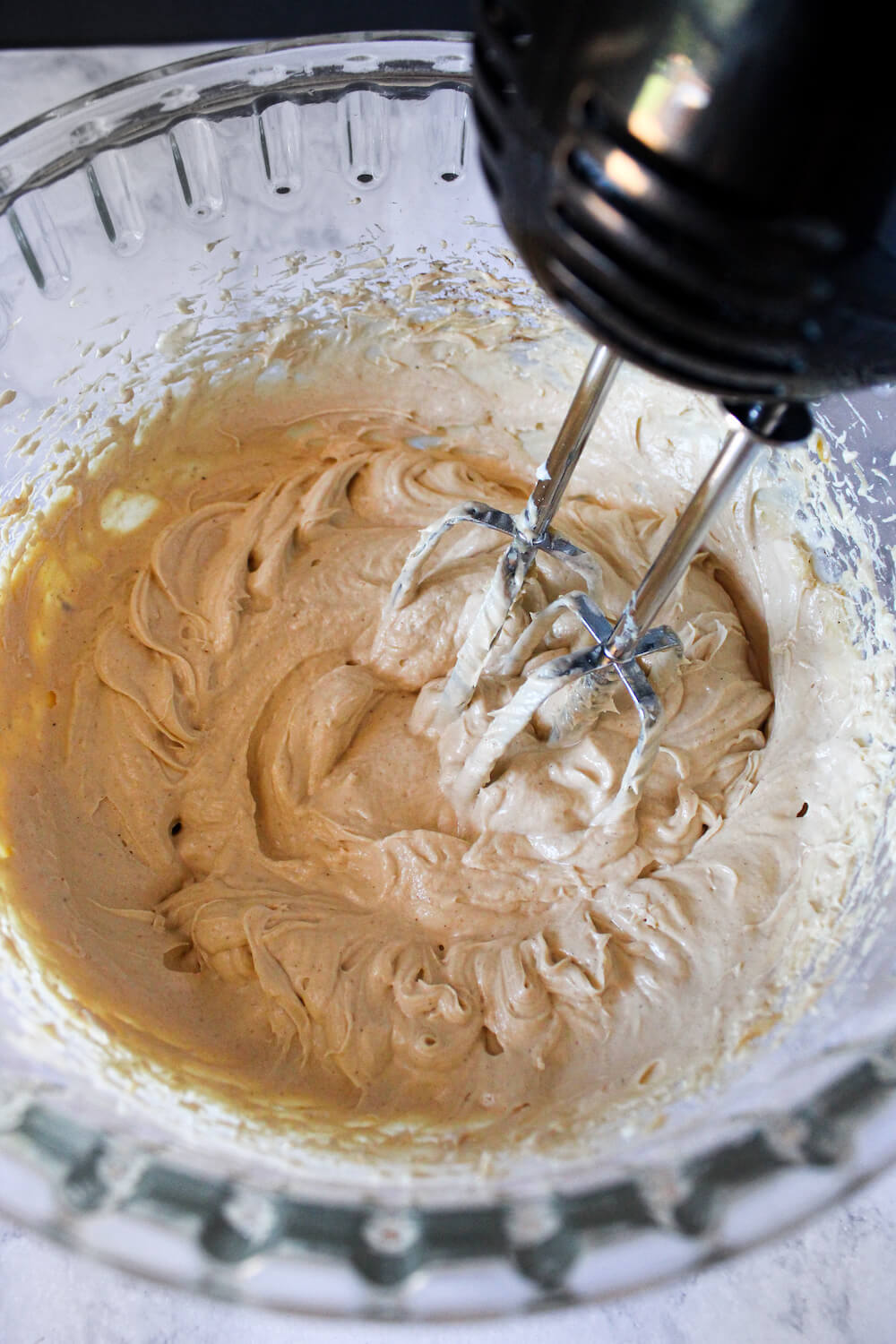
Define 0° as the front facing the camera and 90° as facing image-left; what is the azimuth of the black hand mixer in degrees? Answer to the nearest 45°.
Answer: approximately 45°
